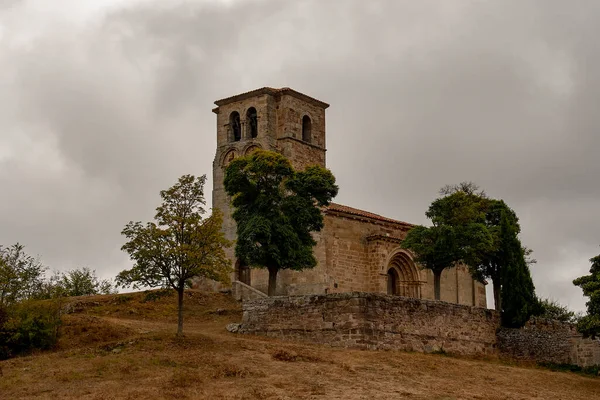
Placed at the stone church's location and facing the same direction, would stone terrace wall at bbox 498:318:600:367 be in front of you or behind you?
in front

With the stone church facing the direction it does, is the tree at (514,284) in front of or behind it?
in front

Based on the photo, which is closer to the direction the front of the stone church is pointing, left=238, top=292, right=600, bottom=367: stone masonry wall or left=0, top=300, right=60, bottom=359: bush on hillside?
the stone masonry wall

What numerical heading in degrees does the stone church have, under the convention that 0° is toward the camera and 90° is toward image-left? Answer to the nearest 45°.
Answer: approximately 315°

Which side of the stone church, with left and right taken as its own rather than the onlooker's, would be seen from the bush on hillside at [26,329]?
right
